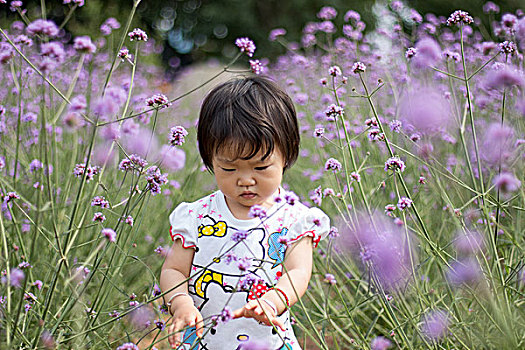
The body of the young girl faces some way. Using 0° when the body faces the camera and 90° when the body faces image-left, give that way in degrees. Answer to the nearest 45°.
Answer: approximately 0°
